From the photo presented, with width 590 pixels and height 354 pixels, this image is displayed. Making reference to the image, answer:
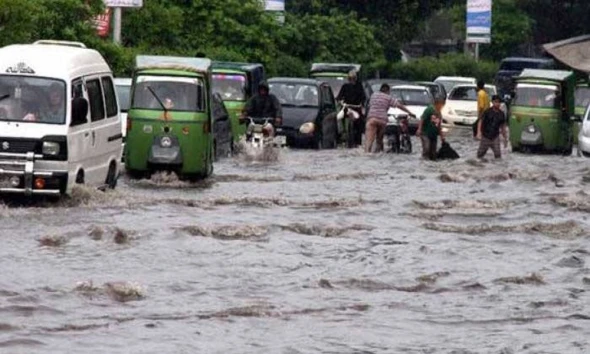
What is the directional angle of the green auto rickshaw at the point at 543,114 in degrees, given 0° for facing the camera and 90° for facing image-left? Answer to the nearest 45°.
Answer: approximately 45°

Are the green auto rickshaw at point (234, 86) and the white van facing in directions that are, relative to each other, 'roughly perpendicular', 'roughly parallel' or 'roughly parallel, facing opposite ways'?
roughly parallel

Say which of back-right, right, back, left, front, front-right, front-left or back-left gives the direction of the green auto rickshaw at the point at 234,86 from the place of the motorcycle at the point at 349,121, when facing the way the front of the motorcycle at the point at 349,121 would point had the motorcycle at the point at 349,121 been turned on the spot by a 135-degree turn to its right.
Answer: left

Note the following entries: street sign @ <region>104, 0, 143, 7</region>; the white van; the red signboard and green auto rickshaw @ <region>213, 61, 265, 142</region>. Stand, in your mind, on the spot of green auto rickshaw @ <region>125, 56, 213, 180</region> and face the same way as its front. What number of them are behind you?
3

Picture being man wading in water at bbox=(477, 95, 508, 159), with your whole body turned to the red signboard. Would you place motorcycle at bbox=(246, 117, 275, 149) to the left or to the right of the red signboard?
left

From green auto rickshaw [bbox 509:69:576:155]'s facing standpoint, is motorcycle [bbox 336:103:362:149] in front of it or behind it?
in front

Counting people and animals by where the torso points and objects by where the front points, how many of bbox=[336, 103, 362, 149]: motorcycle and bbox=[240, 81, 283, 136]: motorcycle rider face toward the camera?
2

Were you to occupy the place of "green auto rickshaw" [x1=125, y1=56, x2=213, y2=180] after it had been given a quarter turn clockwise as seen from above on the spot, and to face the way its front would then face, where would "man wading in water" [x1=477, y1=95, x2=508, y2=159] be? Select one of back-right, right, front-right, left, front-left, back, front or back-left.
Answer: back-right

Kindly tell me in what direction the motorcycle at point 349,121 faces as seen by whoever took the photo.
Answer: facing the viewer

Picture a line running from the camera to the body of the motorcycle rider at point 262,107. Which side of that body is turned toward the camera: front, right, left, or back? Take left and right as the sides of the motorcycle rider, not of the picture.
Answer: front

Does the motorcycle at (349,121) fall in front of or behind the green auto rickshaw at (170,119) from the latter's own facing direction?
behind

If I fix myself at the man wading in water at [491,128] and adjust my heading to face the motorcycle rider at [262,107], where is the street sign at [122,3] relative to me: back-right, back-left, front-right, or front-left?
front-right

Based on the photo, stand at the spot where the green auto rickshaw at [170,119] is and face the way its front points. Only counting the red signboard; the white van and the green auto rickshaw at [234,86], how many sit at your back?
2

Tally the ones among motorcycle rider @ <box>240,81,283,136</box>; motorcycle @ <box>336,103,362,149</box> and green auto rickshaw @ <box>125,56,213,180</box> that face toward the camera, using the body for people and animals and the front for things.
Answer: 3

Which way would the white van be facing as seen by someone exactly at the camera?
facing the viewer and to the left of the viewer
